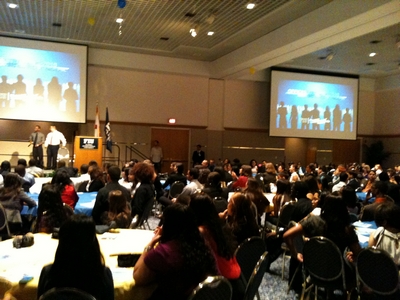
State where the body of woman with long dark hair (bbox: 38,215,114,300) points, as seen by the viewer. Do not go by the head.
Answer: away from the camera

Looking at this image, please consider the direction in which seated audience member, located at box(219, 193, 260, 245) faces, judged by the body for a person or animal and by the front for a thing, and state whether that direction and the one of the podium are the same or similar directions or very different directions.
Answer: very different directions

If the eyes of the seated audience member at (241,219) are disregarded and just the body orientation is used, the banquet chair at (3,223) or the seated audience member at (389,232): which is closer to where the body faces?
the banquet chair

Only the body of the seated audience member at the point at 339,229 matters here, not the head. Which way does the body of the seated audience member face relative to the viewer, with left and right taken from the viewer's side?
facing away from the viewer

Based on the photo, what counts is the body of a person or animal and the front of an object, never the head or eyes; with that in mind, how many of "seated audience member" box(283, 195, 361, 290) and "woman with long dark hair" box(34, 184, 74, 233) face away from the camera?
2

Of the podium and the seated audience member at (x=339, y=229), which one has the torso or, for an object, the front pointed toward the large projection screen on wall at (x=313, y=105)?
the seated audience member

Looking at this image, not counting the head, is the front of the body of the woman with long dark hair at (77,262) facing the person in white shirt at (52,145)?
yes

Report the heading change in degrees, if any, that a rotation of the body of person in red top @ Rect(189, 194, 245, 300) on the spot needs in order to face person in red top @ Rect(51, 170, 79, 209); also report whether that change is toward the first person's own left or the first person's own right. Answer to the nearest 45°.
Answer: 0° — they already face them

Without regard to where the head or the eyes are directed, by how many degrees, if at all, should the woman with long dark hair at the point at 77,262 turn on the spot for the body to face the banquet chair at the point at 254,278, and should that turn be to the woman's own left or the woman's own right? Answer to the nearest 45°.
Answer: approximately 90° to the woman's own right

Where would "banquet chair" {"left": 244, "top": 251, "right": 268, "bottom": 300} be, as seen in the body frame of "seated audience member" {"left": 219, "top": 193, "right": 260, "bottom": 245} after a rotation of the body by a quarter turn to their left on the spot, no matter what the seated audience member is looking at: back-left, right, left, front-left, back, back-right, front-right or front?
front-left

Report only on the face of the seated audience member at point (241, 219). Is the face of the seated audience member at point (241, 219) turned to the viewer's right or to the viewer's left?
to the viewer's left

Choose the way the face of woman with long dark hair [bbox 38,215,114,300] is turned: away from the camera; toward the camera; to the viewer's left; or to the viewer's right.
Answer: away from the camera
